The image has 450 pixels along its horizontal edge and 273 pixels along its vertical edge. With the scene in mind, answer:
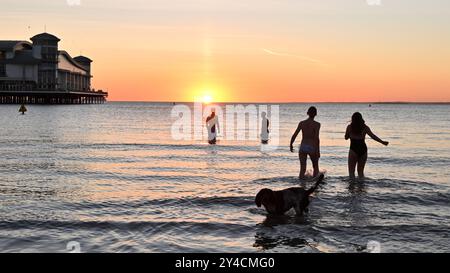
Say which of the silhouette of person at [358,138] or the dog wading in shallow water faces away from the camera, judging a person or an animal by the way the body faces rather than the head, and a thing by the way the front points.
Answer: the silhouette of person

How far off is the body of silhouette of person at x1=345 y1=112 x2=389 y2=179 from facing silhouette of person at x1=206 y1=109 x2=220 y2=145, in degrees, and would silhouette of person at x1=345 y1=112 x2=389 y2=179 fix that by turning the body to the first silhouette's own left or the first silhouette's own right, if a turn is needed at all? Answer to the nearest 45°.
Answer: approximately 45° to the first silhouette's own left

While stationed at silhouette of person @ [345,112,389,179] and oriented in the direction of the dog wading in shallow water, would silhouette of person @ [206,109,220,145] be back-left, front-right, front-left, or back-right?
back-right

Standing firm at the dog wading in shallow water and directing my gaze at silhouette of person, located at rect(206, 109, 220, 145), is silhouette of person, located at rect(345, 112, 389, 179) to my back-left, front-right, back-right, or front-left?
front-right

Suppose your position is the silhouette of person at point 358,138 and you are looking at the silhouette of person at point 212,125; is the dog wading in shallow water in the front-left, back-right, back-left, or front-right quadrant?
back-left

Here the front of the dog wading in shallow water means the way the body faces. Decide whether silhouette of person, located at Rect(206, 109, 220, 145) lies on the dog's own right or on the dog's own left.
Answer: on the dog's own right

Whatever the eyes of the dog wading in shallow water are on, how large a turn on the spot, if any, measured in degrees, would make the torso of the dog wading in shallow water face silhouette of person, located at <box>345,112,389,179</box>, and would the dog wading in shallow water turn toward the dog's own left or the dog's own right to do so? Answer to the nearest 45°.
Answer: approximately 135° to the dog's own right

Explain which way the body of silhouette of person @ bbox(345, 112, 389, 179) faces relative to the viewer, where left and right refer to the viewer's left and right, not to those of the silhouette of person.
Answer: facing away from the viewer

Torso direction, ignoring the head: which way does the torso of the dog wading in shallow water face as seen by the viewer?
to the viewer's left

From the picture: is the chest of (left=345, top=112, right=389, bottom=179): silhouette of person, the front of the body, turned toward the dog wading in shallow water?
no

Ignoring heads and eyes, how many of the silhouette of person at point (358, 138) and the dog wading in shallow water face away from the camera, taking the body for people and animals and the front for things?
1

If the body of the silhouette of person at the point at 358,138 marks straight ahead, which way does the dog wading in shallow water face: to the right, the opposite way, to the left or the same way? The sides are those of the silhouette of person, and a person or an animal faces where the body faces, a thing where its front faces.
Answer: to the left

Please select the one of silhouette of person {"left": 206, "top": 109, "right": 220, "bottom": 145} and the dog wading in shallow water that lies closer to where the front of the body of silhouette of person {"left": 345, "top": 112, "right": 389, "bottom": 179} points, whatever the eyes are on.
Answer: the silhouette of person
